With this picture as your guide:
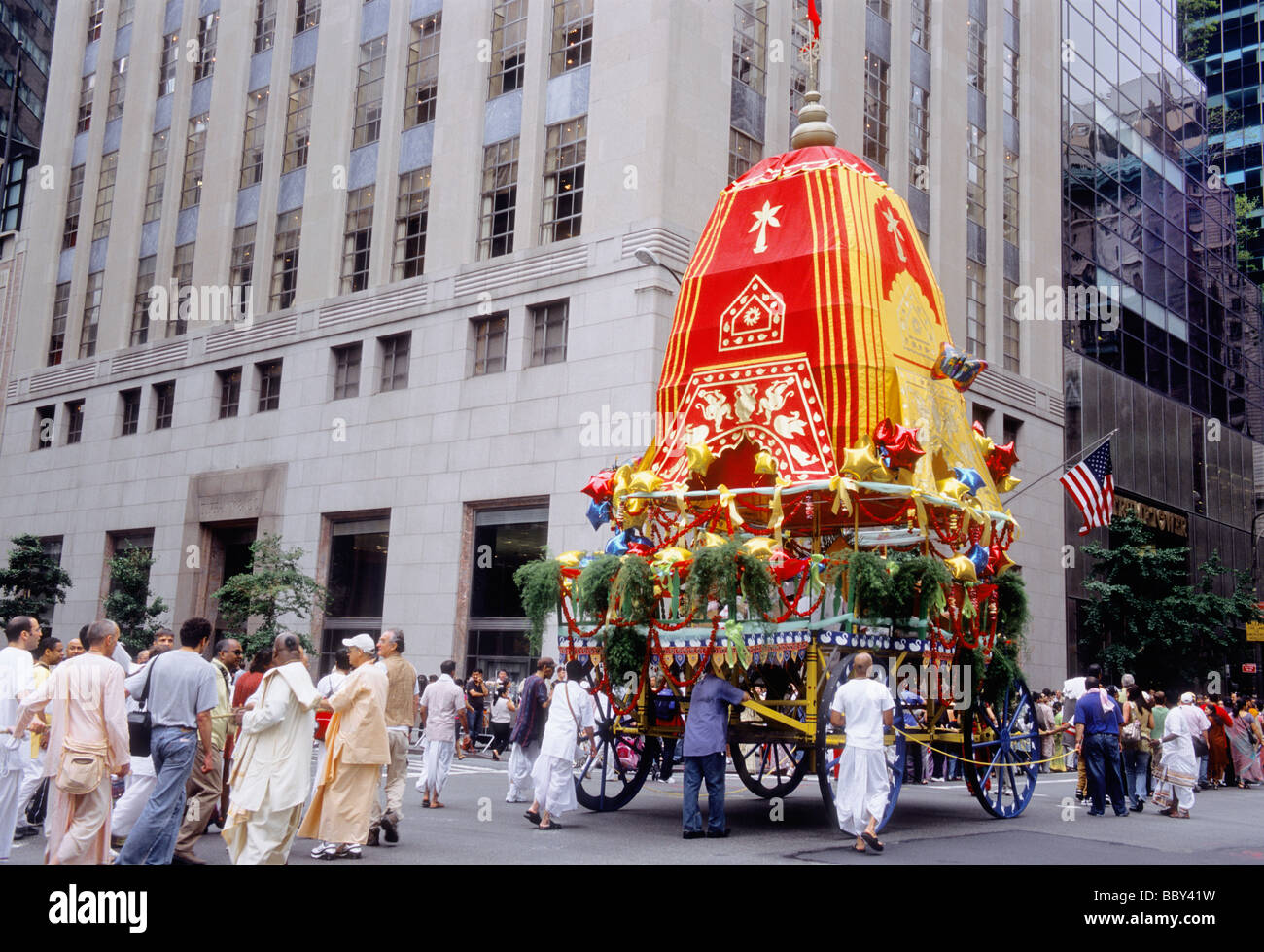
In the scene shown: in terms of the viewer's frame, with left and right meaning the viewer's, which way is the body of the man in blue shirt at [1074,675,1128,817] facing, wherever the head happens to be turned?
facing away from the viewer

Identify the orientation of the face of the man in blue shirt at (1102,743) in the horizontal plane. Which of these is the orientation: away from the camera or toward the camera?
away from the camera

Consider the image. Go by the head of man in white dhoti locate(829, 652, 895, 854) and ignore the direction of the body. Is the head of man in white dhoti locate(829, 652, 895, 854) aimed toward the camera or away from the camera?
away from the camera

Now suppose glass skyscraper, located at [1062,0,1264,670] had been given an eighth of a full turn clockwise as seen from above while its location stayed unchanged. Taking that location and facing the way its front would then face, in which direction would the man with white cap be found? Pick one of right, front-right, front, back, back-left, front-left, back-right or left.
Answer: front

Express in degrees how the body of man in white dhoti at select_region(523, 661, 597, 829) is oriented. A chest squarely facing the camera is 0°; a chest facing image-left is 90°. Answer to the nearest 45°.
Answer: approximately 225°

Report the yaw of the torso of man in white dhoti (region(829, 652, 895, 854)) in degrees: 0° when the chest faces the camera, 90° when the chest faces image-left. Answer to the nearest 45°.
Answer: approximately 180°

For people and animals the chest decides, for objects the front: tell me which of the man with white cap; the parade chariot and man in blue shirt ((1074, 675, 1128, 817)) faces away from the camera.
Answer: the man in blue shirt

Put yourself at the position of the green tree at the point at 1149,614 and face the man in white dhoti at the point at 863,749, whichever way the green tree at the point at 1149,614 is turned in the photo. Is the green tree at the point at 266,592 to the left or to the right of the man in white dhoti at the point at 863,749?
right
